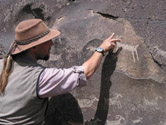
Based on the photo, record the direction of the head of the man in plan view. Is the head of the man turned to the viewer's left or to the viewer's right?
to the viewer's right

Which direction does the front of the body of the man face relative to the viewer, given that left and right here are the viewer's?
facing away from the viewer and to the right of the viewer
